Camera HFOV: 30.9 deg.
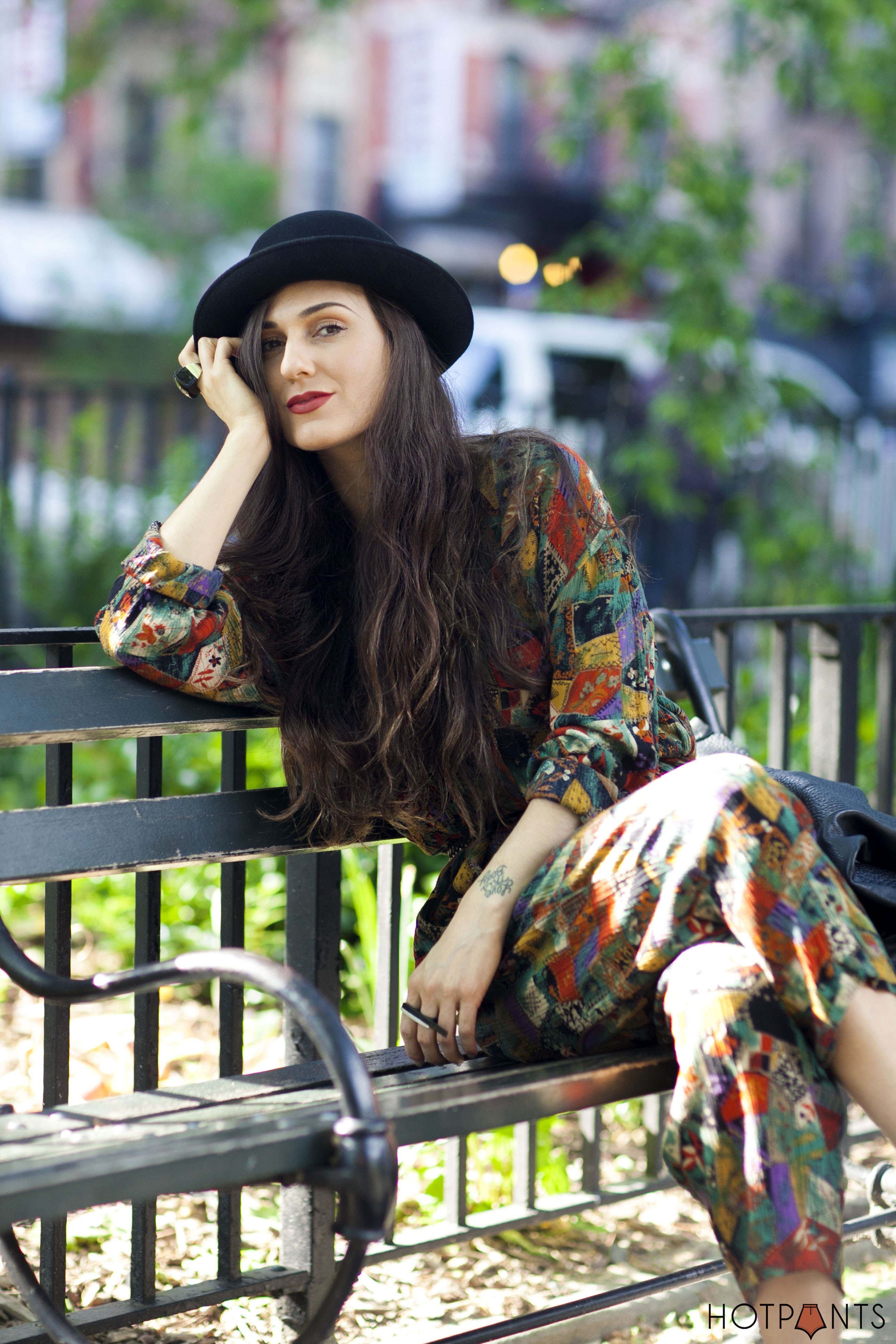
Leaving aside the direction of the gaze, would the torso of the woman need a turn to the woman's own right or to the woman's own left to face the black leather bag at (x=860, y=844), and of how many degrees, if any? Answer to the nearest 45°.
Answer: approximately 45° to the woman's own left

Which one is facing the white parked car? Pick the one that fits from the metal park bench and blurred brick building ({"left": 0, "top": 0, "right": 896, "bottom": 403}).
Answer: the blurred brick building

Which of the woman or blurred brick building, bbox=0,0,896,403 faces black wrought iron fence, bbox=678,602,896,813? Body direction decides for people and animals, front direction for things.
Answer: the blurred brick building

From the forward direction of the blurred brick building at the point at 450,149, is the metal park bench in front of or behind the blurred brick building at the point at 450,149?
in front

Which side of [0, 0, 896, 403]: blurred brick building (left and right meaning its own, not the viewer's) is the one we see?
front

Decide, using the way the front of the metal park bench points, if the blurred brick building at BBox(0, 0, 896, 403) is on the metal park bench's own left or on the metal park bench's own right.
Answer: on the metal park bench's own left

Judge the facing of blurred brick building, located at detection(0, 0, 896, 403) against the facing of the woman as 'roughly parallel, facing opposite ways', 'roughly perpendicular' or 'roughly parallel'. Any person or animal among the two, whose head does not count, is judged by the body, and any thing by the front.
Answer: roughly parallel

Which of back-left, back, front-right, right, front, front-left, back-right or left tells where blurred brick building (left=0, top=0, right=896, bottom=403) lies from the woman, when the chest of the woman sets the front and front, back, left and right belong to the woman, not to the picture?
back

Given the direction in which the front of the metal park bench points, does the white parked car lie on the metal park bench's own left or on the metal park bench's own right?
on the metal park bench's own left

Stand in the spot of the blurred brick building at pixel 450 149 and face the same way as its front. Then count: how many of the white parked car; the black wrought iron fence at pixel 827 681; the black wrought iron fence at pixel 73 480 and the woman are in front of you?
4

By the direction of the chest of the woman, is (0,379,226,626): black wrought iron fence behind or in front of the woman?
behind

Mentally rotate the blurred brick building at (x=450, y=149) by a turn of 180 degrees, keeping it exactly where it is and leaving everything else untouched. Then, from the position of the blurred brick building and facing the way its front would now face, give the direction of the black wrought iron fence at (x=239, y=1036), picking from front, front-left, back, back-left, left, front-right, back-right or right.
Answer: back

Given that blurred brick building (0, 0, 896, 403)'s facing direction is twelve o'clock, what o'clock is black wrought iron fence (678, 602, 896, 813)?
The black wrought iron fence is roughly at 12 o'clock from the blurred brick building.

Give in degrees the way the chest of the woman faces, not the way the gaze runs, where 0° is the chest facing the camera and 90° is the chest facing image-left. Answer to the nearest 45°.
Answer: approximately 0°

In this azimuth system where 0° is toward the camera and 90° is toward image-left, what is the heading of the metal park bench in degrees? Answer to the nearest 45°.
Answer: approximately 315°

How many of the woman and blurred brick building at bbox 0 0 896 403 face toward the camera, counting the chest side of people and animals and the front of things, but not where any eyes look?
2
